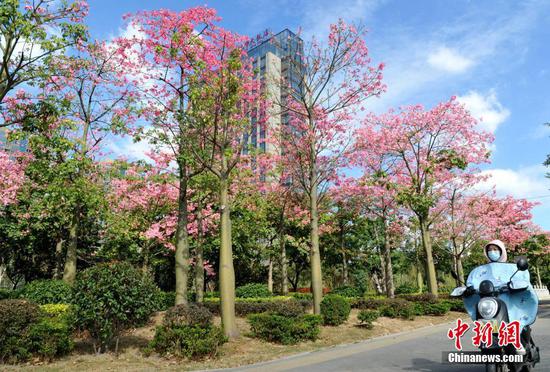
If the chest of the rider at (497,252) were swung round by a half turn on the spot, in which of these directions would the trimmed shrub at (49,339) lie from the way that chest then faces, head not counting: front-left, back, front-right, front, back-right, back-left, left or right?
back-left

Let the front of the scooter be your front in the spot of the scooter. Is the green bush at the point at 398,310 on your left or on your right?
on your right

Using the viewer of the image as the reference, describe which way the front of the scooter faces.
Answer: facing the viewer and to the left of the viewer

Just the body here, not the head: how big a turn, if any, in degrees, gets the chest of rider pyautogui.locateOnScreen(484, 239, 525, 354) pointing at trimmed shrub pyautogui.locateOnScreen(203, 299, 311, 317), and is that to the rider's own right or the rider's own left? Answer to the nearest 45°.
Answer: approximately 90° to the rider's own right

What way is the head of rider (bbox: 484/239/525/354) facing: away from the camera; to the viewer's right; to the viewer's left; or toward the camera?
toward the camera

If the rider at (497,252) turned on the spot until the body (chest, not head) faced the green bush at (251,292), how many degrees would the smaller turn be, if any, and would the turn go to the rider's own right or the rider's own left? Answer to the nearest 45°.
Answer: approximately 90° to the rider's own right

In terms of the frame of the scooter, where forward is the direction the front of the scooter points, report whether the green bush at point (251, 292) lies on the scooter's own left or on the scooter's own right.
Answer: on the scooter's own right

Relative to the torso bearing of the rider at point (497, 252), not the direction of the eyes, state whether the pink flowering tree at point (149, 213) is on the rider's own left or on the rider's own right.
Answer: on the rider's own right

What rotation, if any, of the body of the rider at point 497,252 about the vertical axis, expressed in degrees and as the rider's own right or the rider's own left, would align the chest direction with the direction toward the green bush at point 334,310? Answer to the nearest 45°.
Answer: approximately 90° to the rider's own right

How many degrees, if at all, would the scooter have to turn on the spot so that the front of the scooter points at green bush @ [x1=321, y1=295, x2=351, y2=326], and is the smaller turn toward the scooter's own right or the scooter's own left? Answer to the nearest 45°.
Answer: approximately 90° to the scooter's own right

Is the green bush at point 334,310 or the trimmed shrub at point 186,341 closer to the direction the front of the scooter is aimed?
the trimmed shrub

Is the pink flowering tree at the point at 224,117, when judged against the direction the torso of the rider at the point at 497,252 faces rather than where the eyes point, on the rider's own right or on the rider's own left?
on the rider's own right
